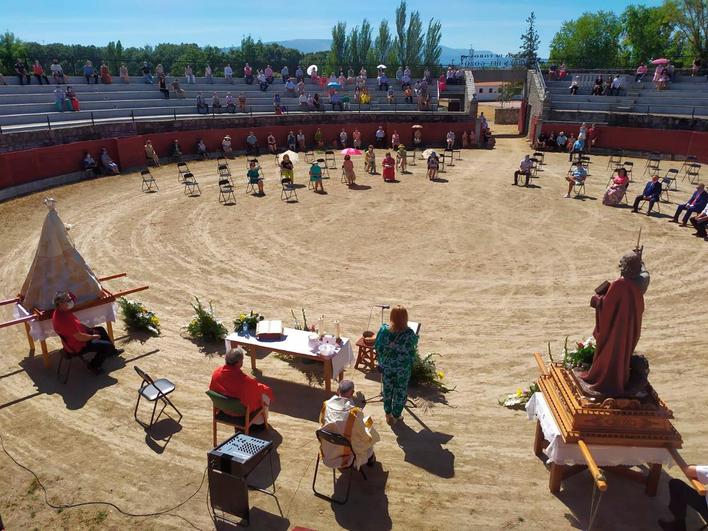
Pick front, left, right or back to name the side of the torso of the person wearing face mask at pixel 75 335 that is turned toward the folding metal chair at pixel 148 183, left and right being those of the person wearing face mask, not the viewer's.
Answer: left

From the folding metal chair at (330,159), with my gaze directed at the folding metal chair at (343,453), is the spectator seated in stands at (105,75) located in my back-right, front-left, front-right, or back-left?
back-right

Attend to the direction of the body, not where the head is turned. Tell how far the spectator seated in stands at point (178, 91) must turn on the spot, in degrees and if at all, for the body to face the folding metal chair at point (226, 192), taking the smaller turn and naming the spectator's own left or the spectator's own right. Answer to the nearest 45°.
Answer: approximately 45° to the spectator's own right

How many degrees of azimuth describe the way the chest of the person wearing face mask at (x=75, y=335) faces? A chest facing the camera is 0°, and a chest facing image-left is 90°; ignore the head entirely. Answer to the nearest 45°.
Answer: approximately 270°

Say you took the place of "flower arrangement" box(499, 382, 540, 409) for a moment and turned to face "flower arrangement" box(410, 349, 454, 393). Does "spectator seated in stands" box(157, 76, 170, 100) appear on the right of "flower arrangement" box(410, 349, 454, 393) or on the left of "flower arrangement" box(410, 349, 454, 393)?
right

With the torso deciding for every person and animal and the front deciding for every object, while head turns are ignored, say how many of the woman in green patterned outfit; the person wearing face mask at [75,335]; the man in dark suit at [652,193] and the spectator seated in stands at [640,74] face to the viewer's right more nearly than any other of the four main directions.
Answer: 1

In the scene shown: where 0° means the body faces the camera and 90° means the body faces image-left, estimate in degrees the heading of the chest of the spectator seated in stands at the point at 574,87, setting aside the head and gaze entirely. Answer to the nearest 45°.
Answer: approximately 45°

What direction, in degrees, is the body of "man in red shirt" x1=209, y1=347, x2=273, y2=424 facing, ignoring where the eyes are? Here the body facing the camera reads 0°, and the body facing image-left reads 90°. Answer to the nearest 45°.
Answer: approximately 225°

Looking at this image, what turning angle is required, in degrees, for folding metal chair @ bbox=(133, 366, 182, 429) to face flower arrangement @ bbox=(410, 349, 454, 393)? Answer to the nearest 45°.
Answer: approximately 45° to its right

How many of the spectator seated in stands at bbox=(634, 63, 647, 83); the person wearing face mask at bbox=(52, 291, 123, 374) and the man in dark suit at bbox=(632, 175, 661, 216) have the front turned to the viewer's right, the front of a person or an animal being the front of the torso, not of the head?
1

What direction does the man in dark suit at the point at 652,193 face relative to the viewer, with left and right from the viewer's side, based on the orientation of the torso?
facing the viewer and to the left of the viewer

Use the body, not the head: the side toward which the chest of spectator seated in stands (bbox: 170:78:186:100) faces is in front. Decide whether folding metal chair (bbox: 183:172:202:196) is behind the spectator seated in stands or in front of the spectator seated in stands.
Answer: in front

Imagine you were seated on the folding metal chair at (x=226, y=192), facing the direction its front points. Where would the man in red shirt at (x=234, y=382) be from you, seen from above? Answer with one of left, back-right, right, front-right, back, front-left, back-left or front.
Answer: front-right

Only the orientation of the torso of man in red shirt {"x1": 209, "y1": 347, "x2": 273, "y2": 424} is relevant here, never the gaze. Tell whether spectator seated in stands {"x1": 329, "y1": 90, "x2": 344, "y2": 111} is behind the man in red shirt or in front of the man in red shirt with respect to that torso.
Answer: in front

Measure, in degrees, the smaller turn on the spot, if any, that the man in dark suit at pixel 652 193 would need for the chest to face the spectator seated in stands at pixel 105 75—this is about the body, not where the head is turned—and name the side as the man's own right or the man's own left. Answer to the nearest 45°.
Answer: approximately 45° to the man's own right

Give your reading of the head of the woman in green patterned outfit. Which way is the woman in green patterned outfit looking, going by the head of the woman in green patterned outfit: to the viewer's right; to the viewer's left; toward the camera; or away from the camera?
away from the camera

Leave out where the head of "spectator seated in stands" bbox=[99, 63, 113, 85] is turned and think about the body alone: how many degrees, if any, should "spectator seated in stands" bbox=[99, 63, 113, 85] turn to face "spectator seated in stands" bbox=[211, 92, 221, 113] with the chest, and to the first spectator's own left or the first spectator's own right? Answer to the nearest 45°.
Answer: approximately 45° to the first spectator's own left

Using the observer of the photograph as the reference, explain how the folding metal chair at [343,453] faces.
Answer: facing away from the viewer and to the right of the viewer

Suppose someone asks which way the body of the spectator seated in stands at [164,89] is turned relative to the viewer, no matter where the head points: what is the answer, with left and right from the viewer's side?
facing the viewer and to the right of the viewer

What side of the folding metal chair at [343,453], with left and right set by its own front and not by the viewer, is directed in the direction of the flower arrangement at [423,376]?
front
